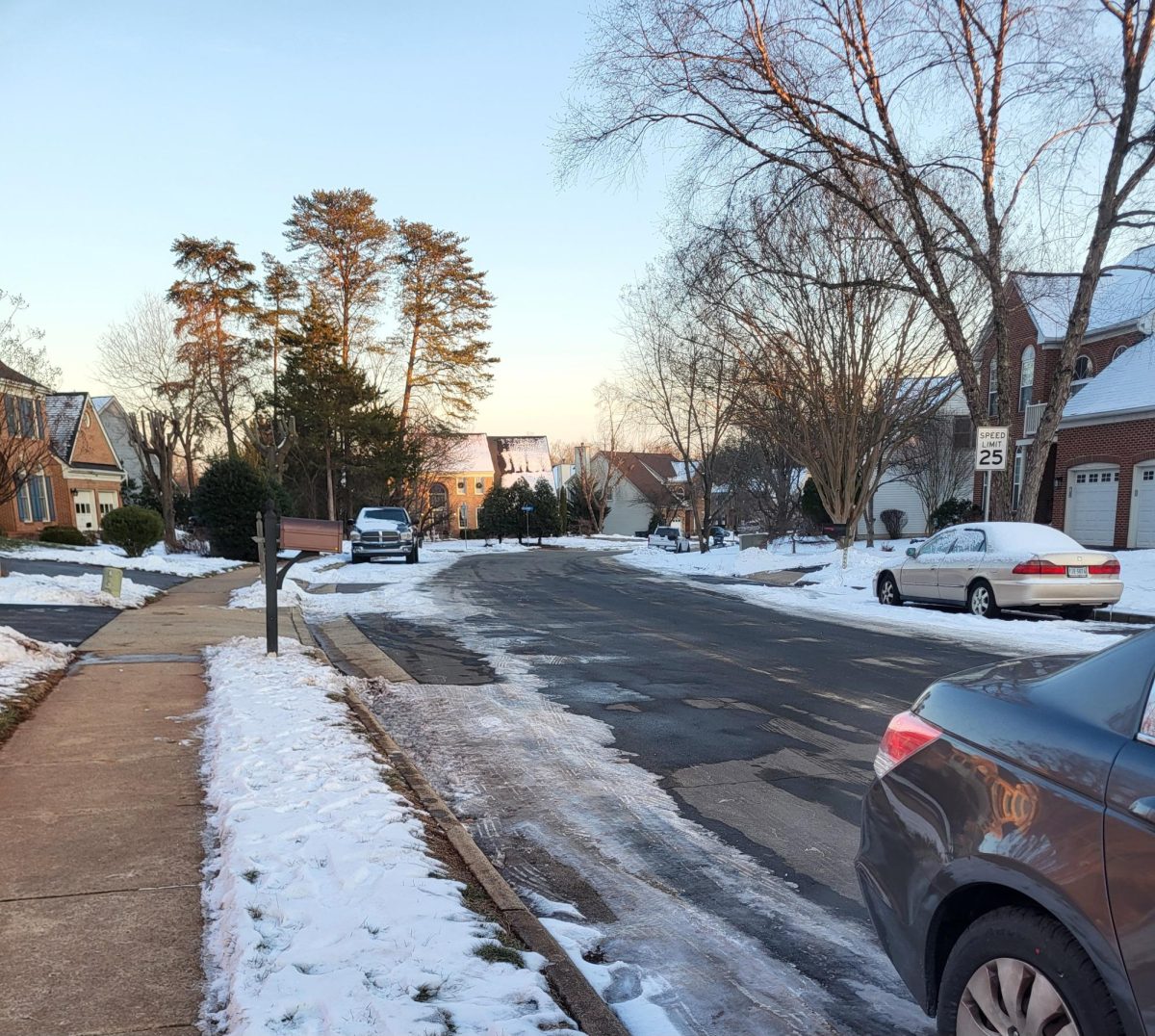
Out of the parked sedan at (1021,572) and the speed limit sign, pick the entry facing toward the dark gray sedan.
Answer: the speed limit sign

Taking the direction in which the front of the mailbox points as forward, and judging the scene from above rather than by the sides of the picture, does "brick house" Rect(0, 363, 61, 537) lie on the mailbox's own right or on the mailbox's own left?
on the mailbox's own left

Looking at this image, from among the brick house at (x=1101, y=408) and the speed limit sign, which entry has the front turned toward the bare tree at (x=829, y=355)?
the brick house

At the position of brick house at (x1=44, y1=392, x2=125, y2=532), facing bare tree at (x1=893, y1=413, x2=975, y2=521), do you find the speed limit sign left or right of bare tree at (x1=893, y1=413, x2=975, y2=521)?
right

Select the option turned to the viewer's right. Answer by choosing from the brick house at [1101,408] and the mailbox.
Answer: the mailbox

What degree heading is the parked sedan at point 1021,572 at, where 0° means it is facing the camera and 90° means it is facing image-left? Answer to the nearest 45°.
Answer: approximately 135°

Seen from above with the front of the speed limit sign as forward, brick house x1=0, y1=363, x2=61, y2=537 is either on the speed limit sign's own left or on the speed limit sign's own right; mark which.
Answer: on the speed limit sign's own right

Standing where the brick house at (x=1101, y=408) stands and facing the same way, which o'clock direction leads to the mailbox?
The mailbox is roughly at 11 o'clock from the brick house.

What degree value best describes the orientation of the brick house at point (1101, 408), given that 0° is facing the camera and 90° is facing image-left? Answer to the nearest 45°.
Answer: approximately 45°

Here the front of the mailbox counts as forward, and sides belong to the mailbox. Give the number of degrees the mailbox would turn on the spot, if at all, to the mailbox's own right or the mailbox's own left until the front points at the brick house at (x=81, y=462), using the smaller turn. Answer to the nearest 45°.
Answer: approximately 90° to the mailbox's own left

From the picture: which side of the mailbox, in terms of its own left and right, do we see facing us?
right

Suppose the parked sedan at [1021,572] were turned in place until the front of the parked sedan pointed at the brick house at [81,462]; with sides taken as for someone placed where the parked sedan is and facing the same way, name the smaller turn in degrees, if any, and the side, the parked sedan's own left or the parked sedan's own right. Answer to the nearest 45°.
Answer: approximately 45° to the parked sedan's own left

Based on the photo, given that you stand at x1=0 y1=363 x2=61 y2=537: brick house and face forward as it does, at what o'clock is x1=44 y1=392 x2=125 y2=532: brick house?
x1=44 y1=392 x2=125 y2=532: brick house is roughly at 8 o'clock from x1=0 y1=363 x2=61 y2=537: brick house.
